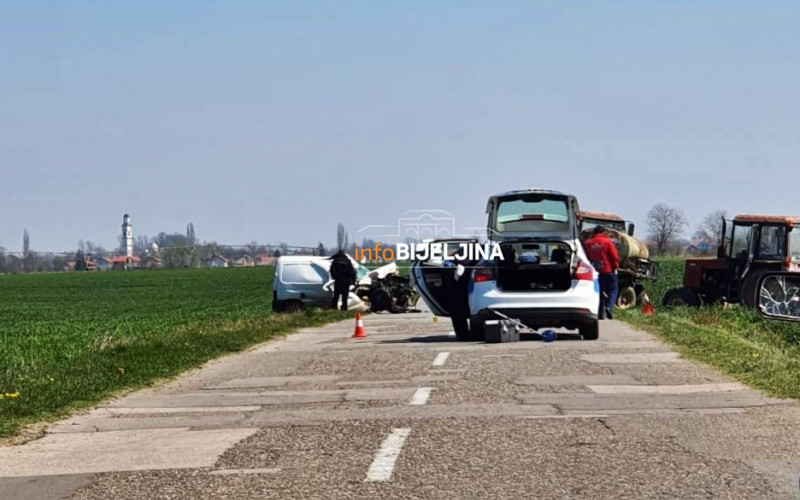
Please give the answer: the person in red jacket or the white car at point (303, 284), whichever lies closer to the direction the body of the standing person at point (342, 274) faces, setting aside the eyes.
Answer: the white car

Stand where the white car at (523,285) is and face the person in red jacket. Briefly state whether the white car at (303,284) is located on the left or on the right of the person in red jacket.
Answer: left

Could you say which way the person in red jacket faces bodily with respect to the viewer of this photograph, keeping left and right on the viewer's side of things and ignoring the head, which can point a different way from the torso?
facing away from the viewer

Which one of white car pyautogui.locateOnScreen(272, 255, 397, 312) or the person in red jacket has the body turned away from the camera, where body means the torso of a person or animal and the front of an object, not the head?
the person in red jacket

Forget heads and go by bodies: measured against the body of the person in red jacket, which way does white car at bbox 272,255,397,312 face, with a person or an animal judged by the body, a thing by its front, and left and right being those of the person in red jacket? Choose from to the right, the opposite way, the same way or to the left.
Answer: to the right

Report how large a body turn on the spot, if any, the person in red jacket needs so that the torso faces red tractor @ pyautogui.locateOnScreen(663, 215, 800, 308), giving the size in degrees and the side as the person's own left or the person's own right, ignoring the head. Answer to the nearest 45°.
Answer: approximately 45° to the person's own right

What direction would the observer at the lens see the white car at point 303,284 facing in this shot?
facing to the right of the viewer

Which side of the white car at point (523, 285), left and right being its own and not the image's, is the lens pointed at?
back

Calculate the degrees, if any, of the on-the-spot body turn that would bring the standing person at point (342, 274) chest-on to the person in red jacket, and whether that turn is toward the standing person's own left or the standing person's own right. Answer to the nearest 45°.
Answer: approximately 135° to the standing person's own right

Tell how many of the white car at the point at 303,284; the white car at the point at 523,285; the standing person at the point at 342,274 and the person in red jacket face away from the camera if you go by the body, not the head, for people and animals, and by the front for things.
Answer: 3

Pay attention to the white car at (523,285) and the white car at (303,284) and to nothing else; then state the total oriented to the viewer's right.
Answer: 1

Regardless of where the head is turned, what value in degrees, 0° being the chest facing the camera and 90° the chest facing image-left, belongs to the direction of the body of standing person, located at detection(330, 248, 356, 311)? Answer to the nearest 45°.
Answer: approximately 180°
